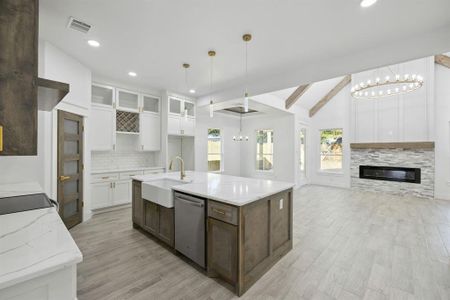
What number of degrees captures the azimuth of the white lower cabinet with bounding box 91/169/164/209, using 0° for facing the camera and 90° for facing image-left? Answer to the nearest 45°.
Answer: approximately 0°

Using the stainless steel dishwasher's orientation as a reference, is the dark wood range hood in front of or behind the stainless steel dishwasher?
in front

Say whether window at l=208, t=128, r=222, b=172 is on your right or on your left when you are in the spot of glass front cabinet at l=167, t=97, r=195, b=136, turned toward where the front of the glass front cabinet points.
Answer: on your left

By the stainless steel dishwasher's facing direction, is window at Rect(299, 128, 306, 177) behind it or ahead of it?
behind

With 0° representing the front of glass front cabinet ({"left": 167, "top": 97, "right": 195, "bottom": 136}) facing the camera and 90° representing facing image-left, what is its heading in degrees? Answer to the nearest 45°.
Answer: approximately 315°

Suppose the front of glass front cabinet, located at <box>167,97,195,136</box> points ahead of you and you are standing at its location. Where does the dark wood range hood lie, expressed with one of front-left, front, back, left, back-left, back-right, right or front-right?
front-right

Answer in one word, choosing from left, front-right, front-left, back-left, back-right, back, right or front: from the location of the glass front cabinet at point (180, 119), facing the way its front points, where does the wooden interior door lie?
right

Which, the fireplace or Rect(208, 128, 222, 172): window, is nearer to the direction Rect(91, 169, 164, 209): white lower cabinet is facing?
the fireplace

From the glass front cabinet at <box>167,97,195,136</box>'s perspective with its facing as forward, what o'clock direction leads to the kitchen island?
The kitchen island is roughly at 1 o'clock from the glass front cabinet.

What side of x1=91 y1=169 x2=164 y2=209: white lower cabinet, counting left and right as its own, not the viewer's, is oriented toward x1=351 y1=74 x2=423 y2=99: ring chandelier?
left

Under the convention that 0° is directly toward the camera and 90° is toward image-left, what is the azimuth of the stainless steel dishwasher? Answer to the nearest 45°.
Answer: approximately 45°

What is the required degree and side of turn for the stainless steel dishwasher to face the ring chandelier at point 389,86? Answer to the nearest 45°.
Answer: approximately 135° to its left
